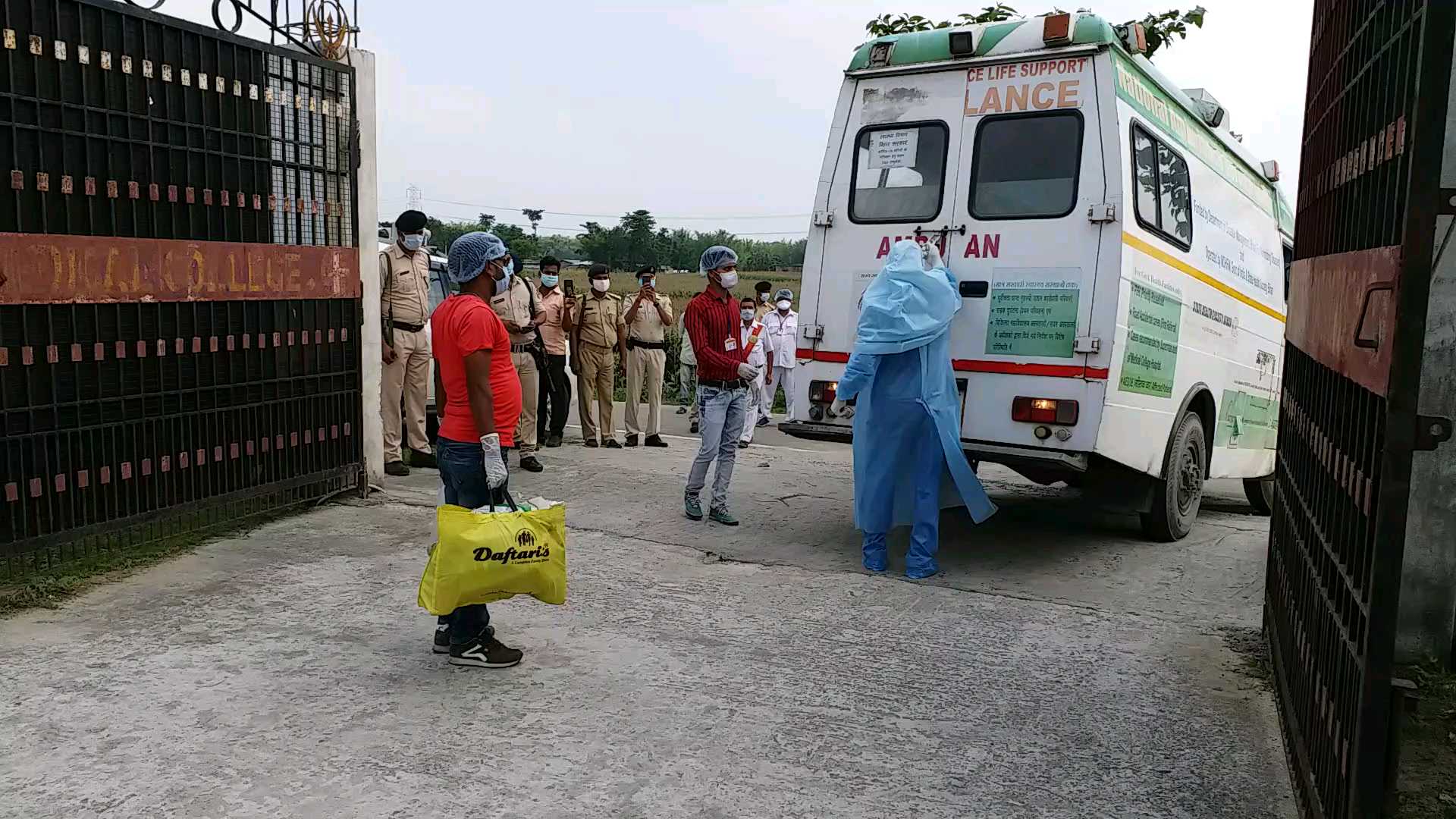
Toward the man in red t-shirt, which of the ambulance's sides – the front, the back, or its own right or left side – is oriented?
back

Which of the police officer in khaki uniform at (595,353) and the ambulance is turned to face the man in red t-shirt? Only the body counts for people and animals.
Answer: the police officer in khaki uniform

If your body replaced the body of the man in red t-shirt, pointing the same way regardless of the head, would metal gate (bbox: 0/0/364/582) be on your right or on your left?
on your left

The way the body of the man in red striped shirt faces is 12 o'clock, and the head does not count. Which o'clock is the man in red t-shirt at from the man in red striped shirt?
The man in red t-shirt is roughly at 2 o'clock from the man in red striped shirt.

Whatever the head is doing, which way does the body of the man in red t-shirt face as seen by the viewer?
to the viewer's right

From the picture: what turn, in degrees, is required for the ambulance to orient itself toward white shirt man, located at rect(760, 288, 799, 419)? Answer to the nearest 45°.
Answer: approximately 90° to its left

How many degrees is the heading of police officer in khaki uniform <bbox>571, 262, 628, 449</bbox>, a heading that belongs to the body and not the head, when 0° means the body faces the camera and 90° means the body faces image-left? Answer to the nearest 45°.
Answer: approximately 0°

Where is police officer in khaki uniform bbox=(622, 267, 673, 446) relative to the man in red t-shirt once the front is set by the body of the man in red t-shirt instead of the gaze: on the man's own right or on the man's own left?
on the man's own left
